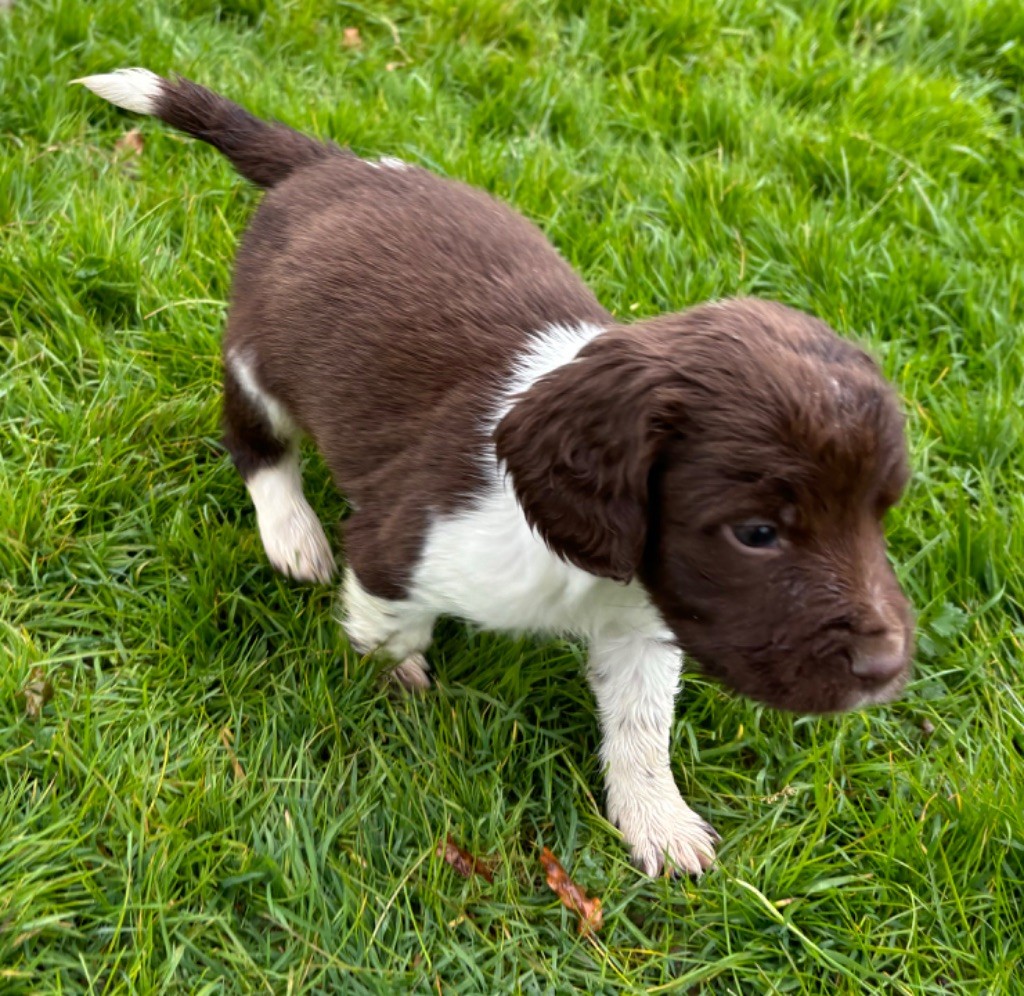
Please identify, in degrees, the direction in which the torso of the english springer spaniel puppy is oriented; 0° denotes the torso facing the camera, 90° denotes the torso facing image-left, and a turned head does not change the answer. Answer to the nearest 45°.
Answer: approximately 315°

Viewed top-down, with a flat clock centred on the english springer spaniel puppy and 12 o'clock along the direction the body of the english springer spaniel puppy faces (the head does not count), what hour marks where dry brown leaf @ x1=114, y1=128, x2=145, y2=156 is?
The dry brown leaf is roughly at 6 o'clock from the english springer spaniel puppy.

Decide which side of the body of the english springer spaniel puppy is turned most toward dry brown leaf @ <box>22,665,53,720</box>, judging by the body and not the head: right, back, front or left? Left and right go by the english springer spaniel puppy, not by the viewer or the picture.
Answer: right
